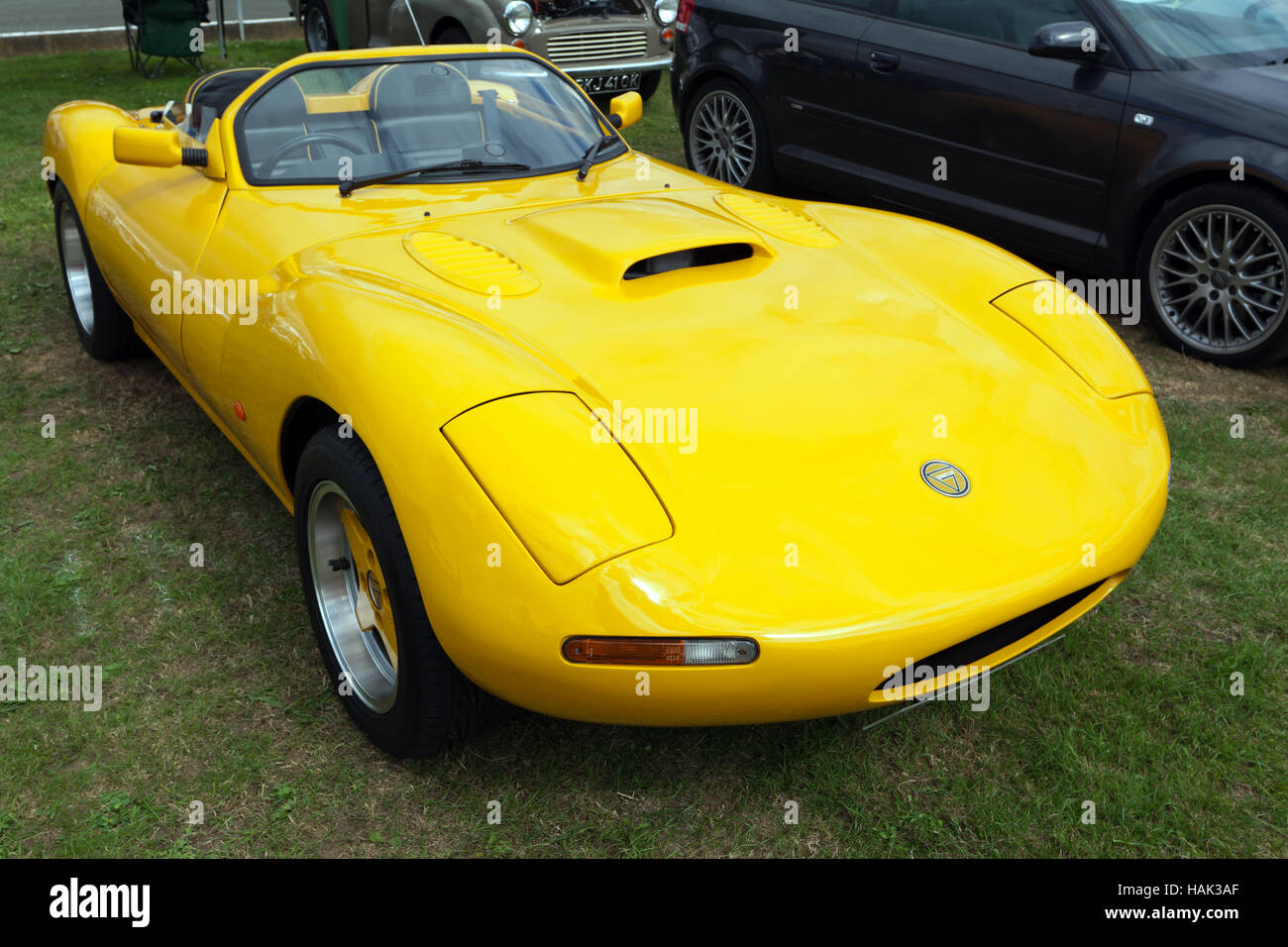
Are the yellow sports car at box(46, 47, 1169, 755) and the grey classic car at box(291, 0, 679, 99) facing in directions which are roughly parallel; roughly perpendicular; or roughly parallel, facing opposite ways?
roughly parallel

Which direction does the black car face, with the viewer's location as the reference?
facing the viewer and to the right of the viewer

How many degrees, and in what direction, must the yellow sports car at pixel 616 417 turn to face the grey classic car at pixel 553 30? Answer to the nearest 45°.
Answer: approximately 135° to its left

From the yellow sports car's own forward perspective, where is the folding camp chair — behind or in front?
behind

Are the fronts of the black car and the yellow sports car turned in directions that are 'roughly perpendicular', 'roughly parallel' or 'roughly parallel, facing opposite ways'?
roughly parallel

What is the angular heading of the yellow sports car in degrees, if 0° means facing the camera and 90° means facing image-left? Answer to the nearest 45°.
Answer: approximately 315°

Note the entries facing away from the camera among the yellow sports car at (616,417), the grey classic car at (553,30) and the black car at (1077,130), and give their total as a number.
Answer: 0

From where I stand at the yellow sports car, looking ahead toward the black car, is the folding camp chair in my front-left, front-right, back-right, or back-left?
front-left

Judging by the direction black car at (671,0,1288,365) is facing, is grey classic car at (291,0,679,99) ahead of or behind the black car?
behind

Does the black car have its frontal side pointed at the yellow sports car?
no

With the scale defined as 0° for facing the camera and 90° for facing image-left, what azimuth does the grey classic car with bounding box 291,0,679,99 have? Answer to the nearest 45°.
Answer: approximately 315°

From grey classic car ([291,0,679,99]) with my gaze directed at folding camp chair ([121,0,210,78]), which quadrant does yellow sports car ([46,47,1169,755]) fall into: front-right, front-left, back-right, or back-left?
back-left

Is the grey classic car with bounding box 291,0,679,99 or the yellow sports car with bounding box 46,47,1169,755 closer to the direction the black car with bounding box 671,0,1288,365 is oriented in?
the yellow sports car

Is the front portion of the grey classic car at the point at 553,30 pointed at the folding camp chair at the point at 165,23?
no
